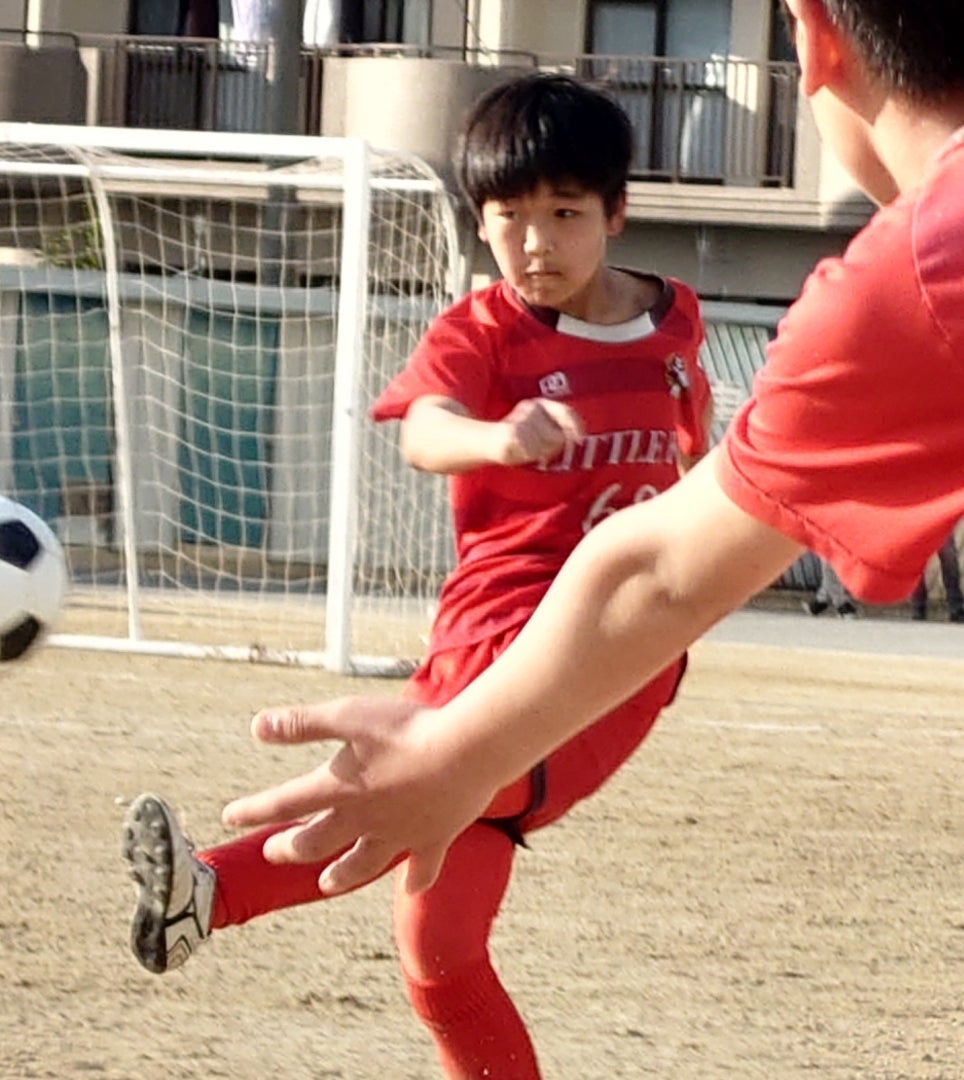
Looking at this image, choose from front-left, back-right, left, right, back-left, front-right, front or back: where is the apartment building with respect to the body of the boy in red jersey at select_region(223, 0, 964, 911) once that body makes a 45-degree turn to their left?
right

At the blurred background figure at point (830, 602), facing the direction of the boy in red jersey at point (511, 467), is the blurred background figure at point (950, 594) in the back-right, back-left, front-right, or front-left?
back-left

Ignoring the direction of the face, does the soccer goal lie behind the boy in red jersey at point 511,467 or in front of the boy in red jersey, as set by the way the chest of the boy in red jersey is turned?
behind

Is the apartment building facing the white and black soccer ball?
yes

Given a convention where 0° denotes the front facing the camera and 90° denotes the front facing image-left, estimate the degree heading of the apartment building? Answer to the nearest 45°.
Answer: approximately 0°

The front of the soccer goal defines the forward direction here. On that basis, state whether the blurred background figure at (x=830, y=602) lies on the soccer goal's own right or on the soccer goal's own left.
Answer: on the soccer goal's own left

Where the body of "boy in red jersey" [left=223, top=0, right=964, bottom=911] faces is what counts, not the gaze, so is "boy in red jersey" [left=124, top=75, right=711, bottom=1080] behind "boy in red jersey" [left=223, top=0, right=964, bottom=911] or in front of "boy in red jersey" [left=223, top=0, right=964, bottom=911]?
in front

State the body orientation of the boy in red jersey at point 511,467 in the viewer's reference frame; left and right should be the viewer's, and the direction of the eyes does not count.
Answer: facing the viewer

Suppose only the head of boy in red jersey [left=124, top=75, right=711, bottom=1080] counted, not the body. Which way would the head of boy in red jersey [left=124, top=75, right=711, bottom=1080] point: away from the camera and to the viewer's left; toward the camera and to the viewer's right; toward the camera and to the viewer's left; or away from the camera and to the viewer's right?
toward the camera and to the viewer's left

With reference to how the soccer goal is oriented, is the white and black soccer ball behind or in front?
in front

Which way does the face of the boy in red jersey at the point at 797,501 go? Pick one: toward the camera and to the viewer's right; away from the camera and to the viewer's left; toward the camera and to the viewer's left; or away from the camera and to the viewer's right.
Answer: away from the camera and to the viewer's left

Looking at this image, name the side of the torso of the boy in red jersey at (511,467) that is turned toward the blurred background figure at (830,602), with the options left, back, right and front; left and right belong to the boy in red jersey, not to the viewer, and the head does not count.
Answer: back

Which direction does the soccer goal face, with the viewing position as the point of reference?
facing the viewer

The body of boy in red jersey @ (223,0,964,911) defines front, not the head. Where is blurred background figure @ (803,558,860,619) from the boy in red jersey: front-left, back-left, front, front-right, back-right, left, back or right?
front-right
